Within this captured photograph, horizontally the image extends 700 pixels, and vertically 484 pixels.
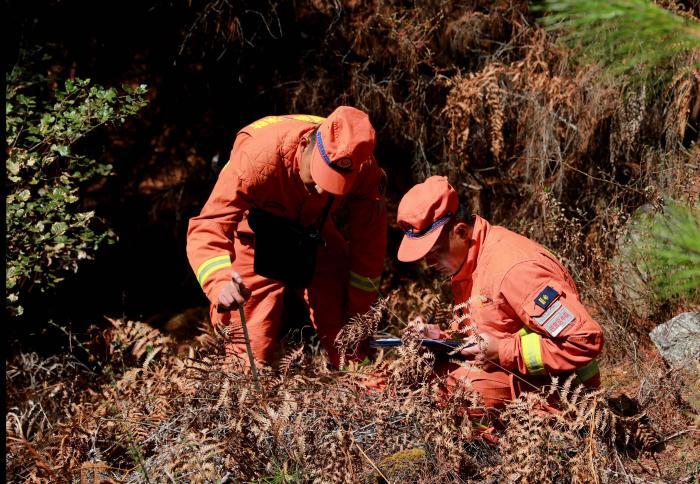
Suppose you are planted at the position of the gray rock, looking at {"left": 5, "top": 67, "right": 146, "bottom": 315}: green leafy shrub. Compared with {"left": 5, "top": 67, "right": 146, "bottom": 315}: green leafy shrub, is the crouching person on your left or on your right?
left

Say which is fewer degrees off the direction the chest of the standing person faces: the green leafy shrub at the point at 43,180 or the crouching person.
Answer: the crouching person

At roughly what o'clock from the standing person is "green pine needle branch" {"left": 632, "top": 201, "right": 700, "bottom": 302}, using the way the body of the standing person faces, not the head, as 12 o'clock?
The green pine needle branch is roughly at 1 o'clock from the standing person.

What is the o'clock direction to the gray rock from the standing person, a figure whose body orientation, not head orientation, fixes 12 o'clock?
The gray rock is roughly at 11 o'clock from the standing person.

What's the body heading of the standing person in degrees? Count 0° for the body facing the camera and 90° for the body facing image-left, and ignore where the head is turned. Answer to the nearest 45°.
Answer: approximately 315°

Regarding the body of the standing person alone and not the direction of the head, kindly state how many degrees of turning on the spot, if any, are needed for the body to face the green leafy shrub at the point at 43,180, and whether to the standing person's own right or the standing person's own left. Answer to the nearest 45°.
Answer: approximately 180°

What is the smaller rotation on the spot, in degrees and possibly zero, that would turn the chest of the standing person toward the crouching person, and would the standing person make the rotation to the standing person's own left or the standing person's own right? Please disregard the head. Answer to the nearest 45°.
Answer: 0° — they already face them

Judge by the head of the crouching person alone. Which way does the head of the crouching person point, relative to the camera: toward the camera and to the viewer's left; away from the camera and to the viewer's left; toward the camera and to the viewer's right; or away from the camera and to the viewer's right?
toward the camera and to the viewer's left
